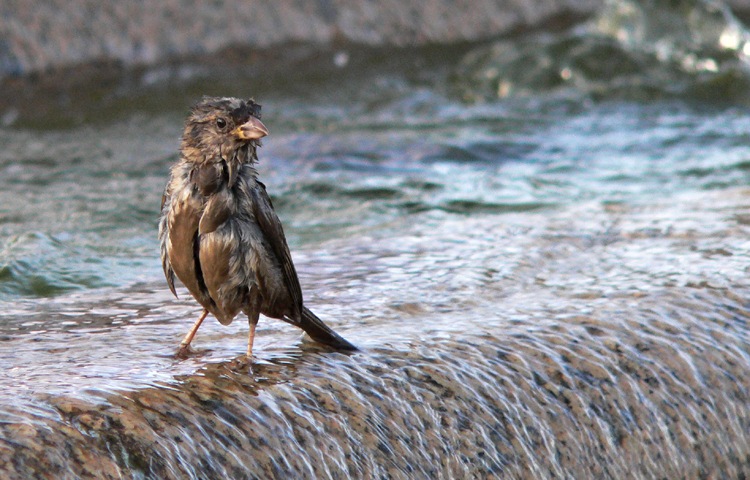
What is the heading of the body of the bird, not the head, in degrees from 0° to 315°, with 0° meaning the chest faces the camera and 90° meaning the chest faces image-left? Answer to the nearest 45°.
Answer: approximately 45°
